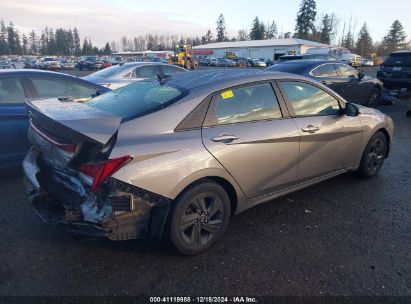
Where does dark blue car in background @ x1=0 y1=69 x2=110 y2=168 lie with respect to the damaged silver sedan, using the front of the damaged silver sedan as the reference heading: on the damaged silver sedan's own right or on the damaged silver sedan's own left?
on the damaged silver sedan's own left

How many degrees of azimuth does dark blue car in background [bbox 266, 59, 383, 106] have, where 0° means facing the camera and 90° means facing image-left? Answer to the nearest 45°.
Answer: approximately 225°

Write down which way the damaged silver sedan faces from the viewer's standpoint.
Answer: facing away from the viewer and to the right of the viewer

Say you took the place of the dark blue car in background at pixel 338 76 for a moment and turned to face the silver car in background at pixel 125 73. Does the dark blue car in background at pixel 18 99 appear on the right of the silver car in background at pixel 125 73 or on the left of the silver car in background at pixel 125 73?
left

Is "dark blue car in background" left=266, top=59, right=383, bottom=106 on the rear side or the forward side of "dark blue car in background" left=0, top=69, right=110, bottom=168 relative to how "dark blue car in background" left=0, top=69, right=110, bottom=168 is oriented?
on the forward side

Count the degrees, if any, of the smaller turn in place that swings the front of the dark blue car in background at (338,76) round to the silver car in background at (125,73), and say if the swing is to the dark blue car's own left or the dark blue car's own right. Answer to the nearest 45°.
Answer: approximately 135° to the dark blue car's own left

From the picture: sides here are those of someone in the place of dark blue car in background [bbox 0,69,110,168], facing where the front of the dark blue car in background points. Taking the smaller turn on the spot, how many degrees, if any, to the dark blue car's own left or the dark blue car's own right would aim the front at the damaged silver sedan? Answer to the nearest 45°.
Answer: approximately 45° to the dark blue car's own right
